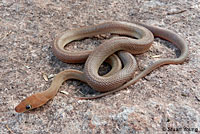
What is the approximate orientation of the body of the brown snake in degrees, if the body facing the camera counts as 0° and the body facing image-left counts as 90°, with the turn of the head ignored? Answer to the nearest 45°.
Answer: approximately 45°
